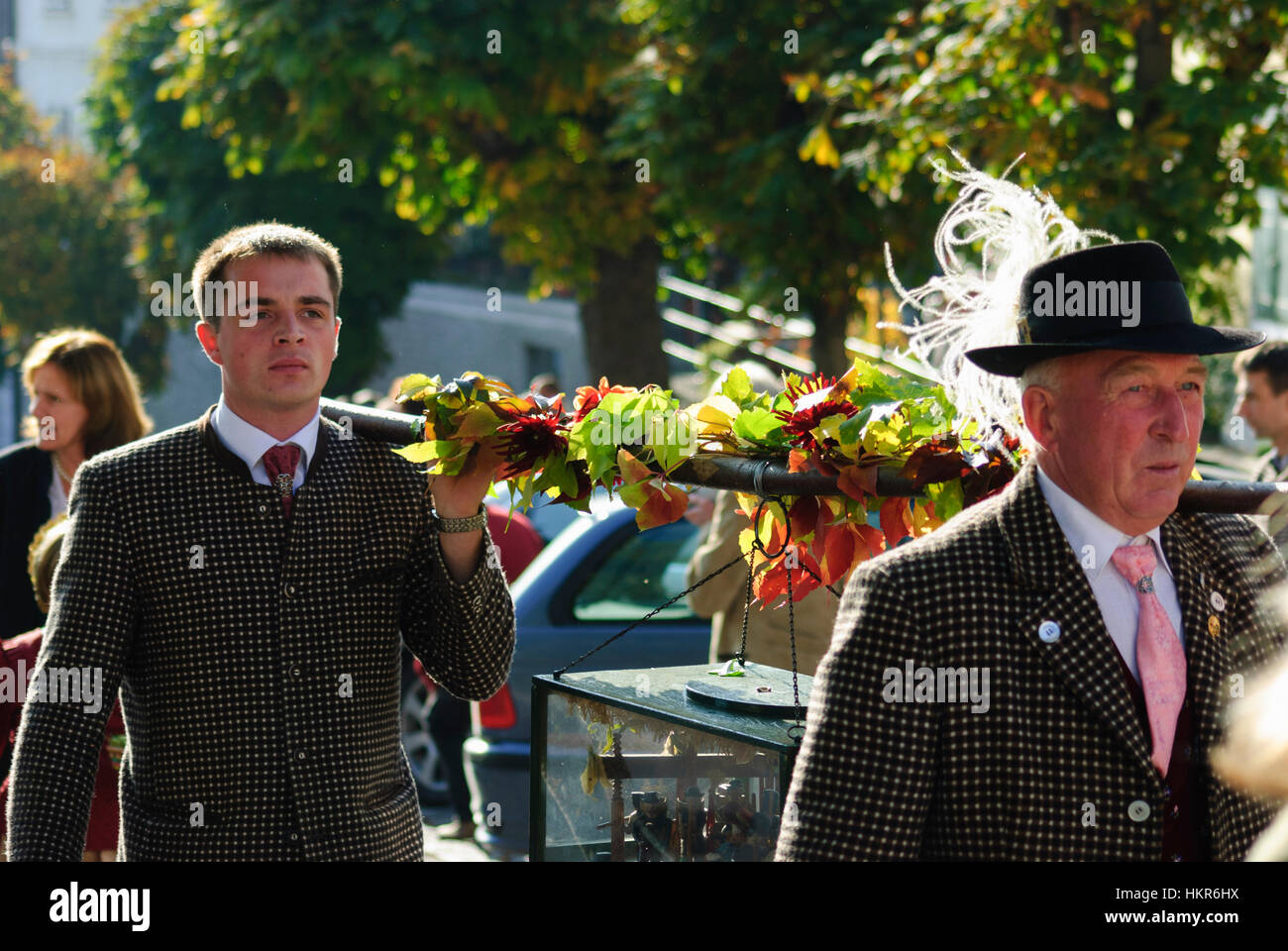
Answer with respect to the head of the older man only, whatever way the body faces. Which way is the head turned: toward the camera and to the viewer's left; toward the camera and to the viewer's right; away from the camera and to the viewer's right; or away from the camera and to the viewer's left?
toward the camera and to the viewer's right

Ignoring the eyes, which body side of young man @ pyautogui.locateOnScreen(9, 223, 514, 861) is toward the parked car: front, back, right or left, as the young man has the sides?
back

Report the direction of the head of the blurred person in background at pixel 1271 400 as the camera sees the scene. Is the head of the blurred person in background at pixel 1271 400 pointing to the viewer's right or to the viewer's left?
to the viewer's left

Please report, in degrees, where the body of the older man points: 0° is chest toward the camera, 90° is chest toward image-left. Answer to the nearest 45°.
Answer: approximately 315°

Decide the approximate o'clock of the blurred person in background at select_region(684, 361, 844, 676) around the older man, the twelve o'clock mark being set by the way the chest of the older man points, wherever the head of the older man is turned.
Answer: The blurred person in background is roughly at 7 o'clock from the older man.

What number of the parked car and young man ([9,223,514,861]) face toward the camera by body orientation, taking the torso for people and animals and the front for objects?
1
